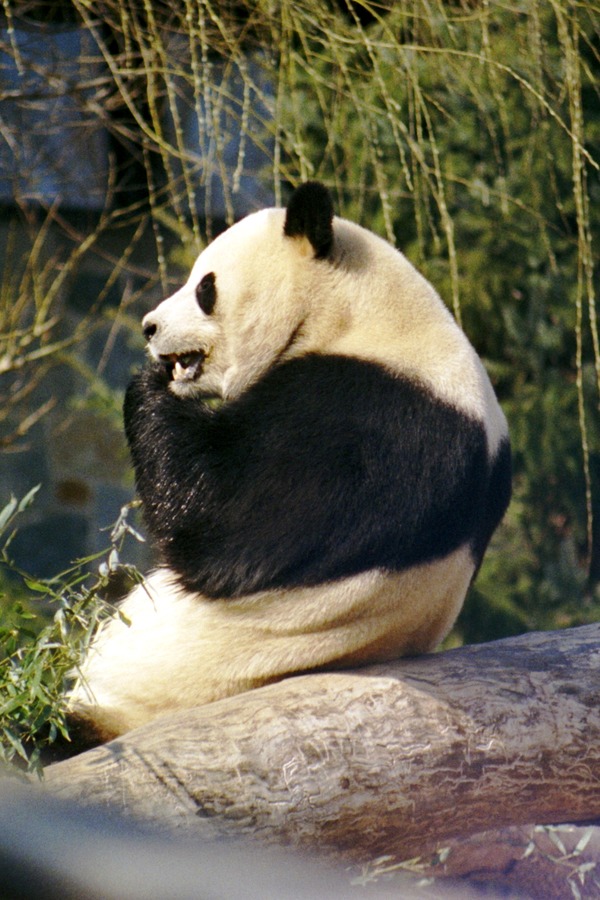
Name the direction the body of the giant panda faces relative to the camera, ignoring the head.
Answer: to the viewer's left
